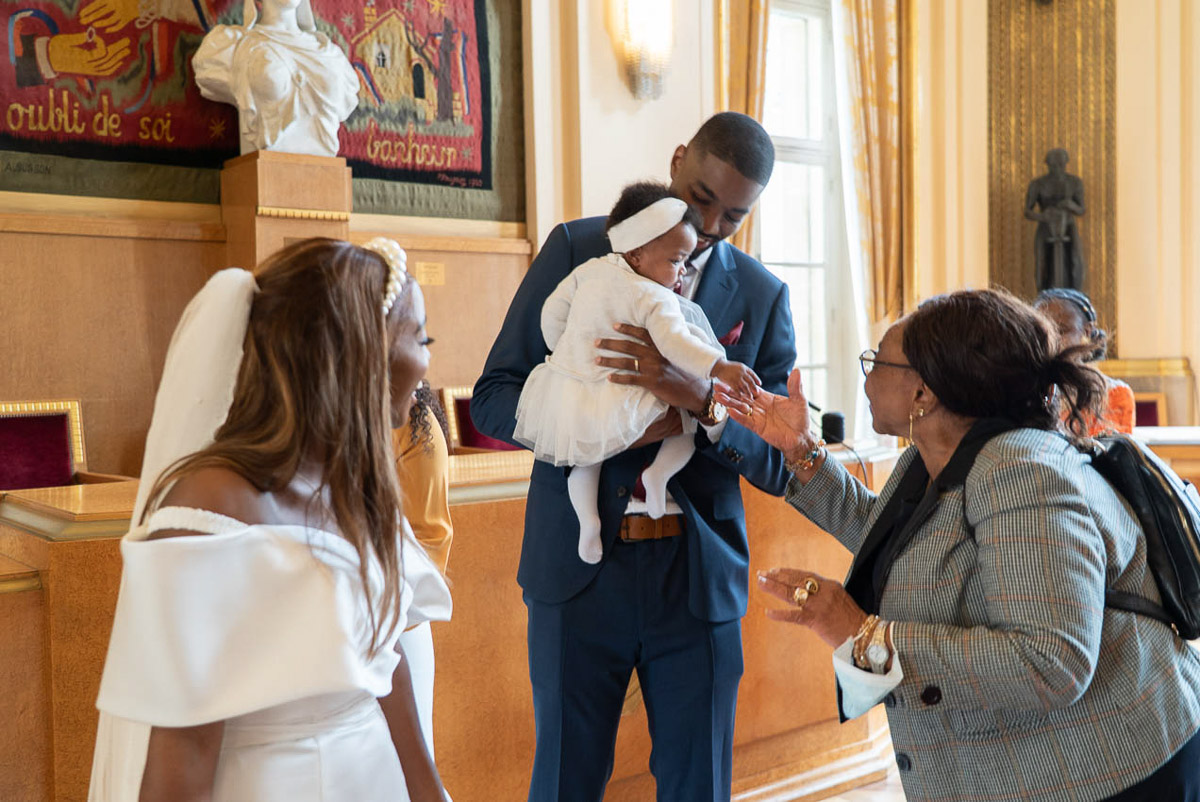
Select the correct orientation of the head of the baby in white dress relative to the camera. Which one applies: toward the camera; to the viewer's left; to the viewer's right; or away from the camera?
to the viewer's right

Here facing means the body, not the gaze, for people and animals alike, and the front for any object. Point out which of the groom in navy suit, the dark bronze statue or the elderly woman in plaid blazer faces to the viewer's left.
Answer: the elderly woman in plaid blazer

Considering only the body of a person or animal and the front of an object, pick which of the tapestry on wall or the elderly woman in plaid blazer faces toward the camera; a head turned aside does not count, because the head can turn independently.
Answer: the tapestry on wall

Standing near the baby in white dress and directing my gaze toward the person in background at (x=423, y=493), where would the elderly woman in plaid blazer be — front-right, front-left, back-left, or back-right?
back-left

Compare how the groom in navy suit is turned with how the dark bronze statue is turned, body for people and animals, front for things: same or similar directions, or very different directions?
same or similar directions

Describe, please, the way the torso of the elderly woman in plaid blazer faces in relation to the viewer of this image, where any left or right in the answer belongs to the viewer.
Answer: facing to the left of the viewer

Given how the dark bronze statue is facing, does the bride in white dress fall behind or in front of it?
in front

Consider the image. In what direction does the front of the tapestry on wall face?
toward the camera

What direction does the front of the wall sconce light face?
toward the camera

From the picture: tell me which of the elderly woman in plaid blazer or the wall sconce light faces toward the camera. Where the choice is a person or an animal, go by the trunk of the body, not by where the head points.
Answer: the wall sconce light

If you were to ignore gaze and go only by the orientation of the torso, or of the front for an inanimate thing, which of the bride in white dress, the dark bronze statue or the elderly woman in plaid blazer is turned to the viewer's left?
the elderly woman in plaid blazer
